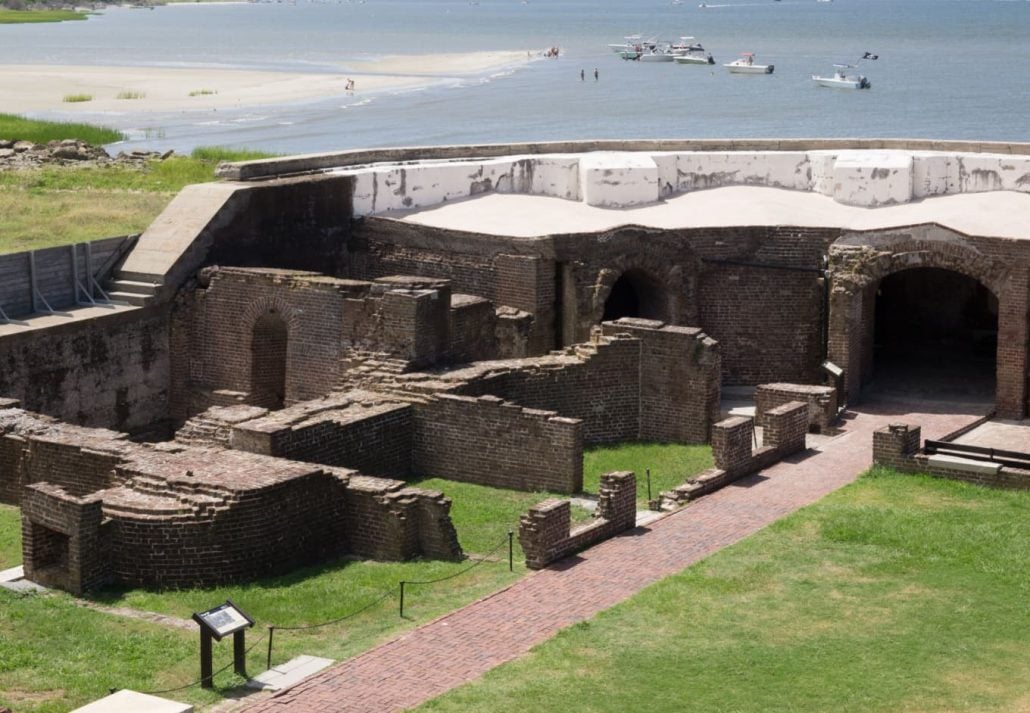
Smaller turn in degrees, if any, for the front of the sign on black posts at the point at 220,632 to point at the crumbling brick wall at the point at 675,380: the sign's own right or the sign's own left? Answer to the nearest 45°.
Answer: approximately 90° to the sign's own left

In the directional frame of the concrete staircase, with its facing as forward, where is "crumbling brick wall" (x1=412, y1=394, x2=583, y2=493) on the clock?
The crumbling brick wall is roughly at 9 o'clock from the concrete staircase.

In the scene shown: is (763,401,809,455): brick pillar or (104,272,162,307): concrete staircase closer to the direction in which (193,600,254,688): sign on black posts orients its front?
the brick pillar

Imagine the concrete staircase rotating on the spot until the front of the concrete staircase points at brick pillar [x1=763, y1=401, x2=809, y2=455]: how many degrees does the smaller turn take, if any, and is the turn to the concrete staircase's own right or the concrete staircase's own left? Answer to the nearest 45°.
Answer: approximately 90° to the concrete staircase's own left

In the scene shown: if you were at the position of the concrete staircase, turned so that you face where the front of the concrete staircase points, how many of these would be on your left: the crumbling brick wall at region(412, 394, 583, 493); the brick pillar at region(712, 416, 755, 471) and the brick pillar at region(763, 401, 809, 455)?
3

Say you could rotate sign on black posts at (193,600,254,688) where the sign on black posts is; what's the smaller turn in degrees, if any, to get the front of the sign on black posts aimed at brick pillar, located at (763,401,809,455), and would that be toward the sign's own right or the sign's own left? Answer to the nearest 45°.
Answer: approximately 90° to the sign's own left

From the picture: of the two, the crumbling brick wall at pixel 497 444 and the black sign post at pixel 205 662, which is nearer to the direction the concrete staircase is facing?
the black sign post

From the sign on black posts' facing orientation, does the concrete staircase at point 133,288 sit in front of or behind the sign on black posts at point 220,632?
behind

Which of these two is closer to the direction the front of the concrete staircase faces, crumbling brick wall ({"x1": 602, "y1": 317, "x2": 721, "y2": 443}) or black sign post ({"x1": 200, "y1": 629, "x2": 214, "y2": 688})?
the black sign post
